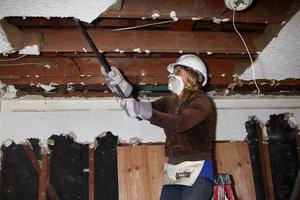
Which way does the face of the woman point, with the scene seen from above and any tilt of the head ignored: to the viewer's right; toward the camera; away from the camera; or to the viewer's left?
to the viewer's left

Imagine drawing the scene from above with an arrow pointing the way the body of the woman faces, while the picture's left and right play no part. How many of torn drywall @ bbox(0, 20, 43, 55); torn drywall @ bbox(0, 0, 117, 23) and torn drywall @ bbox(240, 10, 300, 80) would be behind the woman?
1

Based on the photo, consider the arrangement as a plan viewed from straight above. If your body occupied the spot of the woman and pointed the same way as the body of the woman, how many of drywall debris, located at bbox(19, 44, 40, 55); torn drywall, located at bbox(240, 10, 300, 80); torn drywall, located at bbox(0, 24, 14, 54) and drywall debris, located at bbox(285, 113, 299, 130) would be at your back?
2

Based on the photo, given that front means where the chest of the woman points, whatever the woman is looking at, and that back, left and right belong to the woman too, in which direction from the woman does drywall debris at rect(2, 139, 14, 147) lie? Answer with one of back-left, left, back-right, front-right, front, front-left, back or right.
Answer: right

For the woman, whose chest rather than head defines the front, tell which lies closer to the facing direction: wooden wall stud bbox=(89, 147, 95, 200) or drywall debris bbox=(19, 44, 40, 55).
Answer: the drywall debris

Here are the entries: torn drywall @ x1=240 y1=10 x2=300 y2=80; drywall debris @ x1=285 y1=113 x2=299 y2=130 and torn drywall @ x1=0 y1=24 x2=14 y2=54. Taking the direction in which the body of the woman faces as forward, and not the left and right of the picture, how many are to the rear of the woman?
2

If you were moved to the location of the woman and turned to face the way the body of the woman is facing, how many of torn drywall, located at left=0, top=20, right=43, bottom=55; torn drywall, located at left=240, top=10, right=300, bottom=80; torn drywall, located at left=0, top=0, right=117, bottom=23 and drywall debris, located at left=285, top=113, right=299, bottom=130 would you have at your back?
2

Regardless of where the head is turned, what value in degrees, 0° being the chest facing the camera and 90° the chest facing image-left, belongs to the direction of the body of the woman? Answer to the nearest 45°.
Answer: approximately 45°

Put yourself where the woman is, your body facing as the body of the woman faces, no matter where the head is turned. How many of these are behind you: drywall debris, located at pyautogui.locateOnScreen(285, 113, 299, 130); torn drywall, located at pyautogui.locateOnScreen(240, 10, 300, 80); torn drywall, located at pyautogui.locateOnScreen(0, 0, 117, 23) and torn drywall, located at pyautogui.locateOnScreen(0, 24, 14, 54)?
2

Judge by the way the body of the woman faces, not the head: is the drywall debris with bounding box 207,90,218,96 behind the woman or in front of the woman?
behind
